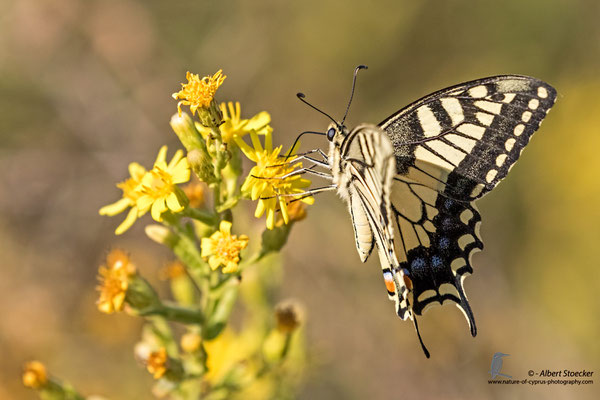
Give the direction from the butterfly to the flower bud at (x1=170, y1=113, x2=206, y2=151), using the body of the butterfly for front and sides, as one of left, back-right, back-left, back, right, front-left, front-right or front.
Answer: front-left

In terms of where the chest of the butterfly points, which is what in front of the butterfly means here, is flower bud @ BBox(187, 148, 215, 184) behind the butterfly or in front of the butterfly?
in front

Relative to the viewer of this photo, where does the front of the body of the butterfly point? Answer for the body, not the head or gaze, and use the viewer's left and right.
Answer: facing to the left of the viewer

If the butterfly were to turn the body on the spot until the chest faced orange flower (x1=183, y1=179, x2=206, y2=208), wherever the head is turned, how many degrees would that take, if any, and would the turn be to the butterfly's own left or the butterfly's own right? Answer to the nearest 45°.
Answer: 0° — it already faces it

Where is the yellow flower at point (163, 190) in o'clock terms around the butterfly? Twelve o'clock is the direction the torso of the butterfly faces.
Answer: The yellow flower is roughly at 11 o'clock from the butterfly.

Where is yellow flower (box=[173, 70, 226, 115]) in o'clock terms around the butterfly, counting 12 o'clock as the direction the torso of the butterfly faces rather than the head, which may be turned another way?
The yellow flower is roughly at 11 o'clock from the butterfly.
